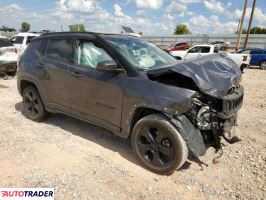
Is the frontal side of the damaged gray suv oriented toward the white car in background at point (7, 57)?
no

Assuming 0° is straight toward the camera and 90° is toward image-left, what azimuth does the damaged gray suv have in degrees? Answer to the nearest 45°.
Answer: approximately 315°
